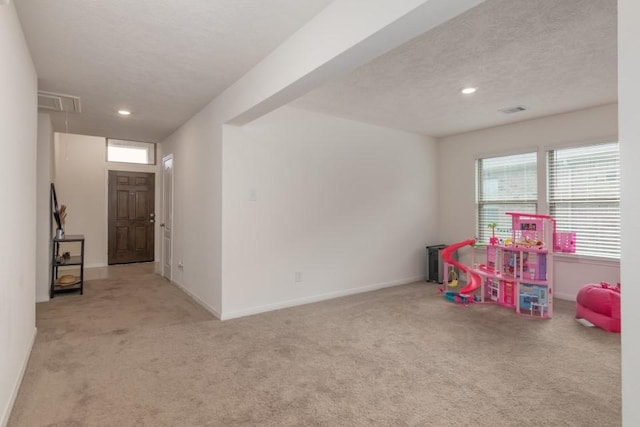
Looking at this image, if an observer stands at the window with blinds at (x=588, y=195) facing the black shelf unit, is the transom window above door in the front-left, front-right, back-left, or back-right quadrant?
front-right

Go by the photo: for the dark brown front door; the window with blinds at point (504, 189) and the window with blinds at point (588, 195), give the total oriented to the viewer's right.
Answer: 0

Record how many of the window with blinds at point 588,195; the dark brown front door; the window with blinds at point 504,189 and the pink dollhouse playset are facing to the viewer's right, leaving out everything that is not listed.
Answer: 0

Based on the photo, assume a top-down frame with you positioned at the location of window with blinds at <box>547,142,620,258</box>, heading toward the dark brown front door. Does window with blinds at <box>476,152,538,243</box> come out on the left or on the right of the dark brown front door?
right

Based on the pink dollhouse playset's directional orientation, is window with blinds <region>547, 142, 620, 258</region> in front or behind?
behind

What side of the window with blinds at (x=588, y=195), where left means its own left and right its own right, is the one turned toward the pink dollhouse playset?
front

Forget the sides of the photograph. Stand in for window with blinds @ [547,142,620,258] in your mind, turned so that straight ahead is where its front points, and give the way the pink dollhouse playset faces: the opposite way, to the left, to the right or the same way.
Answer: the same way

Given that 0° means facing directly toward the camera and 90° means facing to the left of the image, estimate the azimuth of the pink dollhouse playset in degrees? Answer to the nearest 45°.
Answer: approximately 45°

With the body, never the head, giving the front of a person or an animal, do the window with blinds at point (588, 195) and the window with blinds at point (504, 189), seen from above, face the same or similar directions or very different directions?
same or similar directions

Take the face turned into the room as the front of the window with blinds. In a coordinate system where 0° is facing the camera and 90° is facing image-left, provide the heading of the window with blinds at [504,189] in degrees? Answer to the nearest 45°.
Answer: approximately 45°

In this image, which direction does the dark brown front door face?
toward the camera

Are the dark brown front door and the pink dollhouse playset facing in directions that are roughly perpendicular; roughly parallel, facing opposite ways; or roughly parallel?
roughly perpendicular

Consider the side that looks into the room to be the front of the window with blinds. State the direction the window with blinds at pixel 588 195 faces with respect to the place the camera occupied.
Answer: facing the viewer and to the left of the viewer
